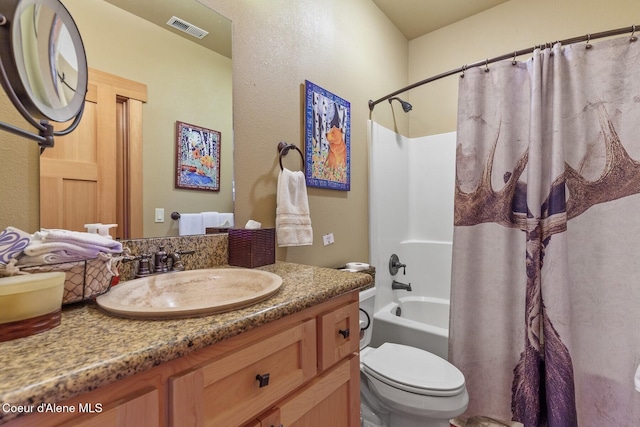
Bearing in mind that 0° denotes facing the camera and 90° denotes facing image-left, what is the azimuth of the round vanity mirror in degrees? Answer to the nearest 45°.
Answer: approximately 315°

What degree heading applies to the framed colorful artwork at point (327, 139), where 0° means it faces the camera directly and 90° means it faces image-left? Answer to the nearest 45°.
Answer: approximately 315°

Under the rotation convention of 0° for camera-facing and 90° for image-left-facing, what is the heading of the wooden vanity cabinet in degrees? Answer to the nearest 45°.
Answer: approximately 315°

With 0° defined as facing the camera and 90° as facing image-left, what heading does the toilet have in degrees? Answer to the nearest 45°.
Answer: approximately 315°

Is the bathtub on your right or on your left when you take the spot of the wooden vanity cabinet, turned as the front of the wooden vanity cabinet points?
on your left

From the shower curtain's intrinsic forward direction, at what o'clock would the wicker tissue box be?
The wicker tissue box is roughly at 12 o'clock from the shower curtain.

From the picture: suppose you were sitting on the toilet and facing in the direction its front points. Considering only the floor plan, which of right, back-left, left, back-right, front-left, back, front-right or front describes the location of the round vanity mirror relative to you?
right

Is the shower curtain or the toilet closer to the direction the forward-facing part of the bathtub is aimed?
the toilet

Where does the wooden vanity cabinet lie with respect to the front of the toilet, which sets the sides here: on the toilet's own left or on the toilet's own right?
on the toilet's own right

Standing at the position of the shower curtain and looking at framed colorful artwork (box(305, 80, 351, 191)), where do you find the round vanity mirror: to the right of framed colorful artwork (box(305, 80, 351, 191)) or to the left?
left
